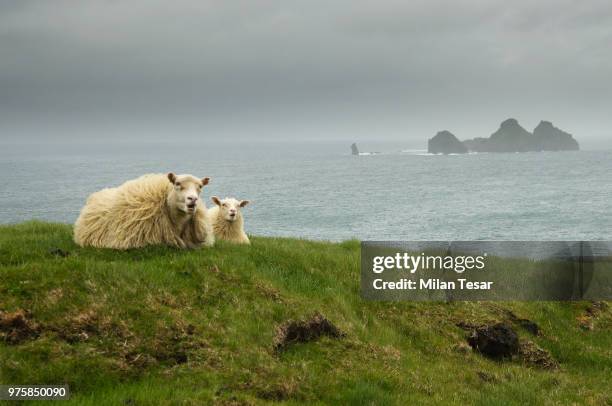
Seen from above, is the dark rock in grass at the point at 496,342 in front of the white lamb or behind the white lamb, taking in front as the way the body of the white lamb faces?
in front

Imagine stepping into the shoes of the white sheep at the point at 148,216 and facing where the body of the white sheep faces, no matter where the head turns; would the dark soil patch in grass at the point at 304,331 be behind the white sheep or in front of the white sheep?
in front

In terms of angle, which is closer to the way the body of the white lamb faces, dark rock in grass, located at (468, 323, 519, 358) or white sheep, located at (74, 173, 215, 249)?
the dark rock in grass

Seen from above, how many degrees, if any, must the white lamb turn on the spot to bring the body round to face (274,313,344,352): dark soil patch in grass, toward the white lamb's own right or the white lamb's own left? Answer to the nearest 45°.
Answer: approximately 45° to the white lamb's own right

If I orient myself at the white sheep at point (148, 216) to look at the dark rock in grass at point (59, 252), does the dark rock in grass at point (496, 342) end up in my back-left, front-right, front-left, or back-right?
back-left

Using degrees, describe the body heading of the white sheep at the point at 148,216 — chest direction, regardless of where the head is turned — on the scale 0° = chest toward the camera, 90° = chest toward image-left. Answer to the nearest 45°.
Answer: approximately 315°

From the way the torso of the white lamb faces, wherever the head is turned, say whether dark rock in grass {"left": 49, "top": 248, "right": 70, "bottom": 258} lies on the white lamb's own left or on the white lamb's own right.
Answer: on the white lamb's own right

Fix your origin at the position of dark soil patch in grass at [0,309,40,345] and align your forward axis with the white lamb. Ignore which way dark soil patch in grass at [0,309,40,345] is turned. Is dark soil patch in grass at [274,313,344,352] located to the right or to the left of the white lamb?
right
